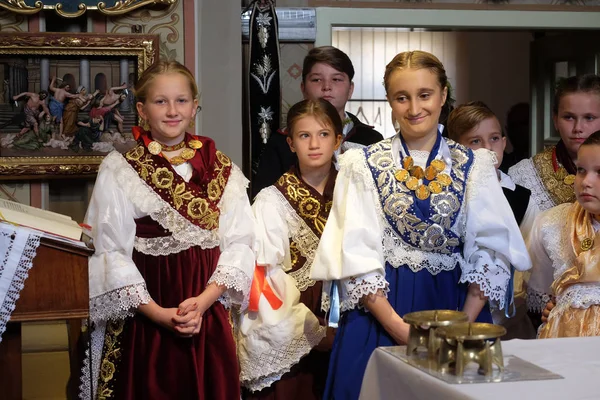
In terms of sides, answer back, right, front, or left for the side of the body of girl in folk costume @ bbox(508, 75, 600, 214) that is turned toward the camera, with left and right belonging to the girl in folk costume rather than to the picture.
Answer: front

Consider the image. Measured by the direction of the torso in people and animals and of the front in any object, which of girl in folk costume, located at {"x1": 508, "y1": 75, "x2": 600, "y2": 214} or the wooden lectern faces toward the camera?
the girl in folk costume

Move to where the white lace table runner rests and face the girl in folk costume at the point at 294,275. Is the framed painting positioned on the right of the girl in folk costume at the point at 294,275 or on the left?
left

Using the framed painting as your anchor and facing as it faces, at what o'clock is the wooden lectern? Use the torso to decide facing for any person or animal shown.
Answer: The wooden lectern is roughly at 12 o'clock from the framed painting.

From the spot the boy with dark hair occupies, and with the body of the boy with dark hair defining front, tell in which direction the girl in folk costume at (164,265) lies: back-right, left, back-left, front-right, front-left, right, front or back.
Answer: front-right

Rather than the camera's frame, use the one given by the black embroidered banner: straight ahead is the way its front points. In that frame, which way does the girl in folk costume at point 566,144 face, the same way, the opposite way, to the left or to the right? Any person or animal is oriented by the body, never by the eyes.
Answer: the same way

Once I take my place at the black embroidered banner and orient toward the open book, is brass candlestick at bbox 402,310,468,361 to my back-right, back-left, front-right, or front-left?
front-left

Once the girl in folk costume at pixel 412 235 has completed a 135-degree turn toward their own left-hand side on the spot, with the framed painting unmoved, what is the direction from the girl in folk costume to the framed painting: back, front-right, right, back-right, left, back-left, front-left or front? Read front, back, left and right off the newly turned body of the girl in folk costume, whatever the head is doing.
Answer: left

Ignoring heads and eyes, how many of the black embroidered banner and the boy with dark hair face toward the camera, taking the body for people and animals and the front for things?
2

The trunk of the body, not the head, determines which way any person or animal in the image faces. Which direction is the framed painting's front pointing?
toward the camera

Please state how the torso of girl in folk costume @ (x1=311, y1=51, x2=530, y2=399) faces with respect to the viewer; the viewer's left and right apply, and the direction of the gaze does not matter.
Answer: facing the viewer

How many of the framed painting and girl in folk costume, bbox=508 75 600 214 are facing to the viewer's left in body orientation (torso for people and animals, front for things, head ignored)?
0

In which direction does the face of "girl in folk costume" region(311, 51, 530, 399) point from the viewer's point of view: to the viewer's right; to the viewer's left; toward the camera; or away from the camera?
toward the camera

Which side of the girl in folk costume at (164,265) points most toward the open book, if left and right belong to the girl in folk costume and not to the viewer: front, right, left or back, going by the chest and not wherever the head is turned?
right

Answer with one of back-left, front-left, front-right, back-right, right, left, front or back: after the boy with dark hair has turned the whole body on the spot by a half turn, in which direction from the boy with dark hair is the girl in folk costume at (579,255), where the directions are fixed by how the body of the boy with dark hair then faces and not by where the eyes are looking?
back-right

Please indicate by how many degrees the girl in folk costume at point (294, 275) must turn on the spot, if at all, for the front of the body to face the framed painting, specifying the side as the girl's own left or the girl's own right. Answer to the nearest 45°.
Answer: approximately 180°

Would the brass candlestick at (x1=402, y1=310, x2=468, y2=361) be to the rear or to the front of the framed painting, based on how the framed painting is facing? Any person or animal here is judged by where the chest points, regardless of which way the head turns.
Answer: to the front

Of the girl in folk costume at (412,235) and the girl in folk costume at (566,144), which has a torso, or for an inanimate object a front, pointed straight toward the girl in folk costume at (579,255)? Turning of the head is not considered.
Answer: the girl in folk costume at (566,144)

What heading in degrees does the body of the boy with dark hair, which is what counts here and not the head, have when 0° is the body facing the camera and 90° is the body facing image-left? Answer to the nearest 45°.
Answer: approximately 0°

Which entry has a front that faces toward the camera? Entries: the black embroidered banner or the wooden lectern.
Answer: the black embroidered banner
